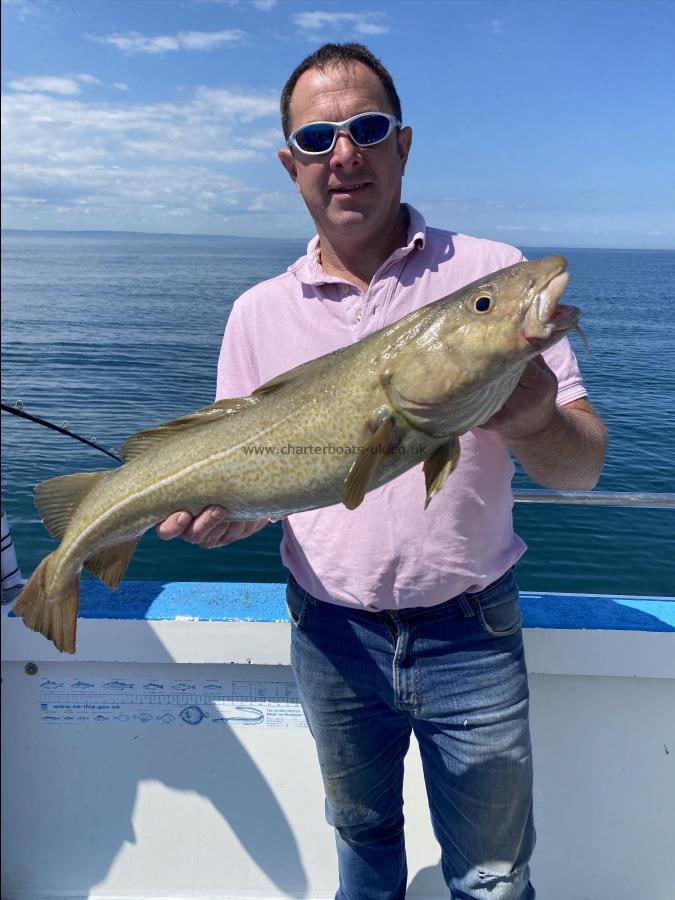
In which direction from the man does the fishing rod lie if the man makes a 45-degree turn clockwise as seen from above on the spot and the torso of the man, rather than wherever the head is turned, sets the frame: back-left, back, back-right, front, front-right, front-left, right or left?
right

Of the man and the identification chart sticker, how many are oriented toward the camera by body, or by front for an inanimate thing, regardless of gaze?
2

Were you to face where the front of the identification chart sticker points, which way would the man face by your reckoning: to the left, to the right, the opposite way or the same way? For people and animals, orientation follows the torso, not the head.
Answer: the same way

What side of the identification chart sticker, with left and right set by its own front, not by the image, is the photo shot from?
front

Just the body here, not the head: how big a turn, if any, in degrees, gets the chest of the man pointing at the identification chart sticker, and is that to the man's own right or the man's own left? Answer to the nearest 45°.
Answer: approximately 135° to the man's own right

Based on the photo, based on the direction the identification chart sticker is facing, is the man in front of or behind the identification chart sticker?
in front

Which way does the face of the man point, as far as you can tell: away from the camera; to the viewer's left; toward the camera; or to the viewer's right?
toward the camera

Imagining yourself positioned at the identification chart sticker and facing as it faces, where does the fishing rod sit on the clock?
The fishing rod is roughly at 5 o'clock from the identification chart sticker.

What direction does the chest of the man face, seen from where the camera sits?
toward the camera
